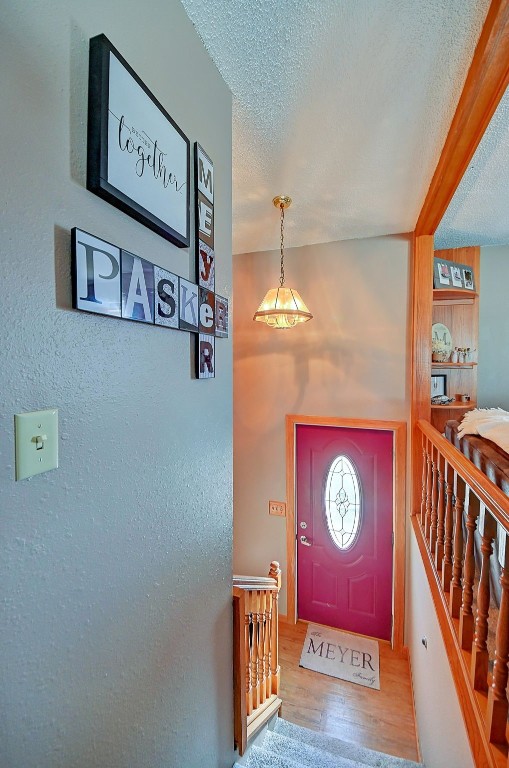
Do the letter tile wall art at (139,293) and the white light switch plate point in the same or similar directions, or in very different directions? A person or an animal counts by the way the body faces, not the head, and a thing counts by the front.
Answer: same or similar directions

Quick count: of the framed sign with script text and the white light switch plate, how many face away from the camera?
0

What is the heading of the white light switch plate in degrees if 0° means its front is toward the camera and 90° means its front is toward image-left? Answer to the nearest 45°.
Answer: approximately 315°

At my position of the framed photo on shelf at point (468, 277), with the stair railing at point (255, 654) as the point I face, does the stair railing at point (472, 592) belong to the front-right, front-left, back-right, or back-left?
front-left

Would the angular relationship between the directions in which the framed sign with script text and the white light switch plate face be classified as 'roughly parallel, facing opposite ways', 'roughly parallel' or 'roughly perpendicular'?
roughly parallel

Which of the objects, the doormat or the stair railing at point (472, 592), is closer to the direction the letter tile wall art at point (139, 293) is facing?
the stair railing

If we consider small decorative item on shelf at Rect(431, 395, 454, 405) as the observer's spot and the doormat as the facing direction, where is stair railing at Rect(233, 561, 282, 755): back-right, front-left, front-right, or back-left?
front-left

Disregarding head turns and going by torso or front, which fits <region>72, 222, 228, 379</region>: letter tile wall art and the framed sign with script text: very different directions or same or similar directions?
same or similar directions

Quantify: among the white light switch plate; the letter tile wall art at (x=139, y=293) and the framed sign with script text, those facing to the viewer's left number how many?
0

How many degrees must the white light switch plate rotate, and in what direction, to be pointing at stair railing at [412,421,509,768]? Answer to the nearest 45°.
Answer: approximately 45° to its left

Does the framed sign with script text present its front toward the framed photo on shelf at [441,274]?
no
